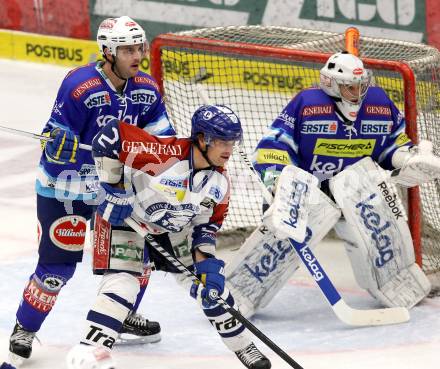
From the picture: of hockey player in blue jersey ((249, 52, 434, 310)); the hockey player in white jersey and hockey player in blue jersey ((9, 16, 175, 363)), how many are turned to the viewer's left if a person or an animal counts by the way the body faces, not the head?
0

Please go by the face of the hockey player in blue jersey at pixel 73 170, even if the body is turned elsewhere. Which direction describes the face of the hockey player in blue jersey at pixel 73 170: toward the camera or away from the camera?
toward the camera

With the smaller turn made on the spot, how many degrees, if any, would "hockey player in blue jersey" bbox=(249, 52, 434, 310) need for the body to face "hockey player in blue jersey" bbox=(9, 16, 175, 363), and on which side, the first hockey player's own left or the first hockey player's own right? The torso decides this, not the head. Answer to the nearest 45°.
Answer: approximately 45° to the first hockey player's own right

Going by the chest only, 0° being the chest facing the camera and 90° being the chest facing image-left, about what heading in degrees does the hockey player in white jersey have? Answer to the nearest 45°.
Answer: approximately 315°

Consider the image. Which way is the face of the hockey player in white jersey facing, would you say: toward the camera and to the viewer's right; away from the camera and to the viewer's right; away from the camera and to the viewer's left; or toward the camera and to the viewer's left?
toward the camera and to the viewer's right

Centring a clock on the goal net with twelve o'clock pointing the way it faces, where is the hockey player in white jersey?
The hockey player in white jersey is roughly at 11 o'clock from the goal net.

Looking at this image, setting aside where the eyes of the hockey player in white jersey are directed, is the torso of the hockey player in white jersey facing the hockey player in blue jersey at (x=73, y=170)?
no

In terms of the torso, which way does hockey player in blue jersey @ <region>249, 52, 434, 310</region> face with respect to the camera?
toward the camera

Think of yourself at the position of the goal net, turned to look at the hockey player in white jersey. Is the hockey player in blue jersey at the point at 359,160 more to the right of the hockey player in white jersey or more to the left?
left

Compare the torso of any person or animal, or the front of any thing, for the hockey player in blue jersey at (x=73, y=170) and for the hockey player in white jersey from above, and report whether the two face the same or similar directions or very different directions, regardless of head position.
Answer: same or similar directions

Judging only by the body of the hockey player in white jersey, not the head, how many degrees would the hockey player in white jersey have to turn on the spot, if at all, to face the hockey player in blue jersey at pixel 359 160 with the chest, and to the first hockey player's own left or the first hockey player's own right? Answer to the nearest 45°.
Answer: approximately 90° to the first hockey player's own left

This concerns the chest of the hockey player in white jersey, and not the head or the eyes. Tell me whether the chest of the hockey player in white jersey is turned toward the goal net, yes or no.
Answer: no

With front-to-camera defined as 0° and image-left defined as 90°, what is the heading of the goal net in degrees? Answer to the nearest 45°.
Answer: approximately 45°

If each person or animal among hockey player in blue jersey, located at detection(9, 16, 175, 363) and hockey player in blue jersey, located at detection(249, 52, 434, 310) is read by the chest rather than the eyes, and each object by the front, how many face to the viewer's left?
0

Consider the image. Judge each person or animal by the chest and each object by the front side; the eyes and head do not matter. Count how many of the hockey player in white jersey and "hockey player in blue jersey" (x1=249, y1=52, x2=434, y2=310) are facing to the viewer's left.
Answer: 0

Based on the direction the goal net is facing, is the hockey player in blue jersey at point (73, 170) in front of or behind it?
in front

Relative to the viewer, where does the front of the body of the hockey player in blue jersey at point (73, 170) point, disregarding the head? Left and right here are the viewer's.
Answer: facing the viewer and to the right of the viewer

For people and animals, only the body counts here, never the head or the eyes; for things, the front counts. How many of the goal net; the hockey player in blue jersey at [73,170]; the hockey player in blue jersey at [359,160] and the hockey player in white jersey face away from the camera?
0

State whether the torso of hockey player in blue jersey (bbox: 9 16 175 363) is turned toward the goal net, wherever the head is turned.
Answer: no
